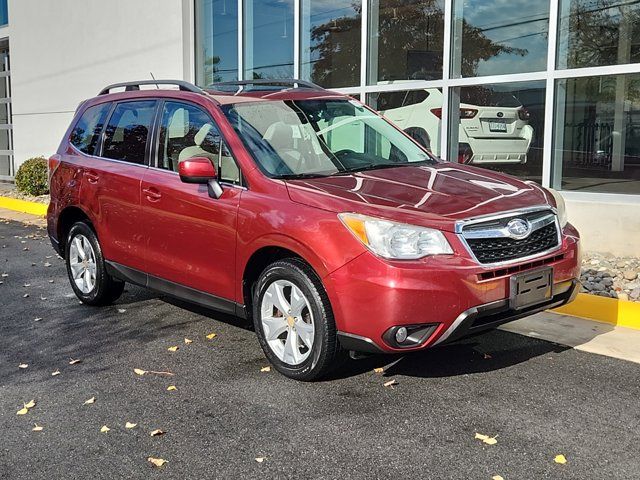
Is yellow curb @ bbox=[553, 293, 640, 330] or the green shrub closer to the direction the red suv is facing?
the yellow curb

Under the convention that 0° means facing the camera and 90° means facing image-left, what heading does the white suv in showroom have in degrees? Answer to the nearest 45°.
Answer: approximately 135°

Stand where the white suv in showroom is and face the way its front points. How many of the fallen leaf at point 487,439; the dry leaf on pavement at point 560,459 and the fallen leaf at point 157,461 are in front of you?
0

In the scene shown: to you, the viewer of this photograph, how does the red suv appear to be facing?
facing the viewer and to the right of the viewer

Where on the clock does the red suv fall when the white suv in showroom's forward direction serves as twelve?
The red suv is roughly at 8 o'clock from the white suv in showroom.

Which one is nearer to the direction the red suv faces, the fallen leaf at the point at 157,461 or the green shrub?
the fallen leaf

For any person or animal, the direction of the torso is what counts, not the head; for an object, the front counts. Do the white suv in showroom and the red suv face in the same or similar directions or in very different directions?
very different directions

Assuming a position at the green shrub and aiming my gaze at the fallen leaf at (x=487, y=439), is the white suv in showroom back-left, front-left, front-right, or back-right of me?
front-left

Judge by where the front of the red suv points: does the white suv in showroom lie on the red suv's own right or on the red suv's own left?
on the red suv's own left

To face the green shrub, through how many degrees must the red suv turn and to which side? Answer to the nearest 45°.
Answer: approximately 180°

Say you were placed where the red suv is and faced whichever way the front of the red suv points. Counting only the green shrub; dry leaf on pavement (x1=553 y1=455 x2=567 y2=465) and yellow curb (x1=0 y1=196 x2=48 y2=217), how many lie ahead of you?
1

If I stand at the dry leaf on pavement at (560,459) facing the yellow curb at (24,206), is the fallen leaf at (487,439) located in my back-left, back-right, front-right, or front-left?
front-left

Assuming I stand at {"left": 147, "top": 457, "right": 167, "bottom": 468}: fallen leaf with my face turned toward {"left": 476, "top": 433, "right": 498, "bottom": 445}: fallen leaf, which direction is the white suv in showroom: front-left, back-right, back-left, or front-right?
front-left

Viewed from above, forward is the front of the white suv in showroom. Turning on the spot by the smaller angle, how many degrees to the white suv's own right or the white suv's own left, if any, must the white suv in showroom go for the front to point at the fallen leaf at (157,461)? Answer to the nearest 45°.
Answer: approximately 135° to the white suv's own left

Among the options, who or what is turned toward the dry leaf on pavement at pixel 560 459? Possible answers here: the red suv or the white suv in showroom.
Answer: the red suv
